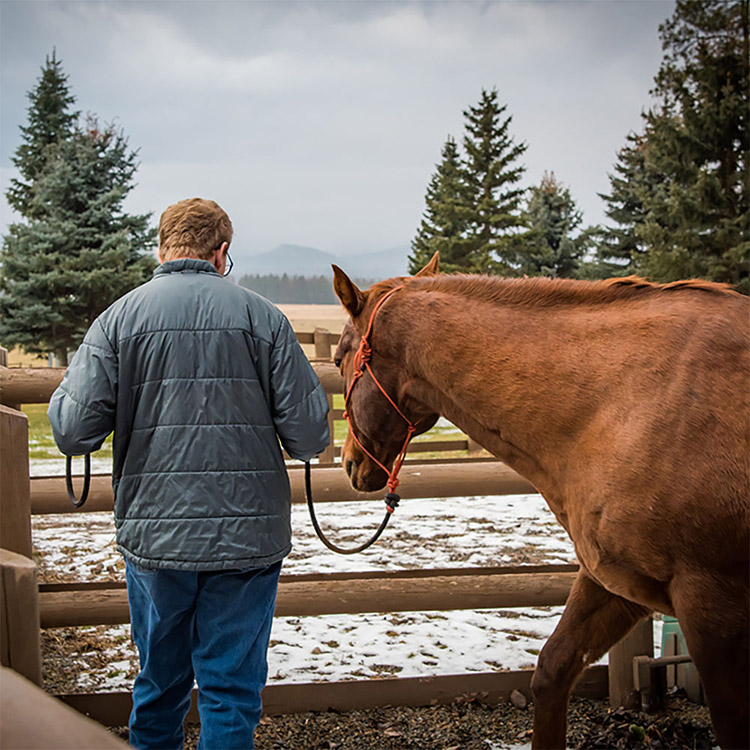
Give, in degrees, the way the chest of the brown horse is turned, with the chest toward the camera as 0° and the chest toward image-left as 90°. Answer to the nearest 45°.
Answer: approximately 90°

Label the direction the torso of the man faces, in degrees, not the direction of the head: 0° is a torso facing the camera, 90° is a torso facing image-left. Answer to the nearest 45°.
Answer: approximately 180°

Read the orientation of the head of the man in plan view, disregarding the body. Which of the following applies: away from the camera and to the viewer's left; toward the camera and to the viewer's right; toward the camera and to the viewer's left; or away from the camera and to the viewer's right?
away from the camera and to the viewer's right

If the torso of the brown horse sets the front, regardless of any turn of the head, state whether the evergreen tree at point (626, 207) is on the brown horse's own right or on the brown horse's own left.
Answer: on the brown horse's own right

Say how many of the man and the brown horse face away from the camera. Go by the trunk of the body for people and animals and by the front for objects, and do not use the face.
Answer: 1

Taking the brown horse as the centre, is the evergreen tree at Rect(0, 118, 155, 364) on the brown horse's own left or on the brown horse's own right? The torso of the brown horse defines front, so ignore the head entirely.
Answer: on the brown horse's own right
